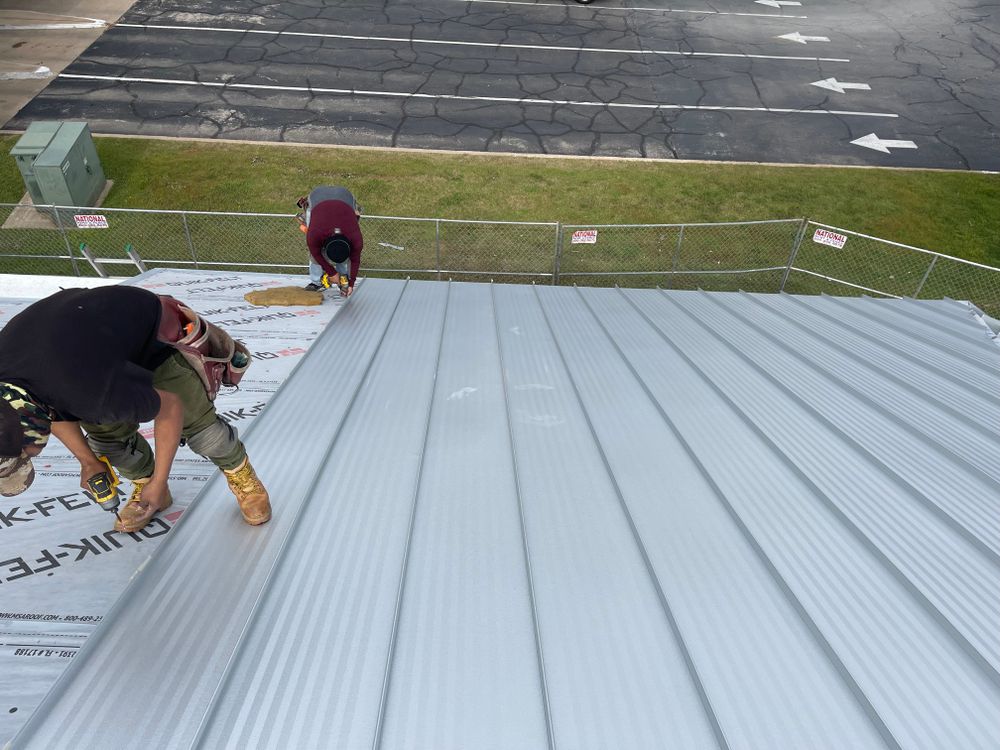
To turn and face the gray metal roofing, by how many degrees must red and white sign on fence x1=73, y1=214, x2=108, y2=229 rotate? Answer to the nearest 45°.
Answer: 0° — it already faces it

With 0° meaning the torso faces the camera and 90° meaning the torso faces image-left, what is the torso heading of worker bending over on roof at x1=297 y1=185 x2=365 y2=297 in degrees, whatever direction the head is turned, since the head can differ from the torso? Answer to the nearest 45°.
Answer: approximately 0°

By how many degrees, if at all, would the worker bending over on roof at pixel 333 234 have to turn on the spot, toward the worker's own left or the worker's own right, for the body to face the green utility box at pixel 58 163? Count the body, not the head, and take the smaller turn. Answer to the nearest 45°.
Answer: approximately 135° to the worker's own right

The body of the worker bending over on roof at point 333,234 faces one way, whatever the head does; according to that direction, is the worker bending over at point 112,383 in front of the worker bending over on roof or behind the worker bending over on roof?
in front

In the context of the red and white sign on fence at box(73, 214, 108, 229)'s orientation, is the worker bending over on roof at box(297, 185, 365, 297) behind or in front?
in front

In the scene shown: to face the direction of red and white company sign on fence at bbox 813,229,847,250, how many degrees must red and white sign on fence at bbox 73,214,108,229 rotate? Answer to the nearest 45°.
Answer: approximately 45° to its left

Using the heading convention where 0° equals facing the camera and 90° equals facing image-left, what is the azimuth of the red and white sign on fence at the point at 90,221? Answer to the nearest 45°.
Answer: approximately 0°

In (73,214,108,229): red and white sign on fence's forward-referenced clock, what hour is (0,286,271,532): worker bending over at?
The worker bending over is roughly at 12 o'clock from the red and white sign on fence.

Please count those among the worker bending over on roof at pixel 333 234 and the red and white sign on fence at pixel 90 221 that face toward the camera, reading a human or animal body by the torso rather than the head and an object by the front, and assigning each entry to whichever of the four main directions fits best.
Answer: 2

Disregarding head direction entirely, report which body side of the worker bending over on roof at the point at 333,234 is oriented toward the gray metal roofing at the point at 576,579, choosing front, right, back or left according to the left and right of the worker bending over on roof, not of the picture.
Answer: front

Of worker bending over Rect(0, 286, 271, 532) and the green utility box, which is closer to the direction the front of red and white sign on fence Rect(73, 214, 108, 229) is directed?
the worker bending over

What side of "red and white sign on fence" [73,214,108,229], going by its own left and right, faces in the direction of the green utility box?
back

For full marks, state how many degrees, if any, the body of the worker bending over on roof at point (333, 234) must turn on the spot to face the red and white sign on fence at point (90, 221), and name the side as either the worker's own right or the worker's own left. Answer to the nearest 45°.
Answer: approximately 135° to the worker's own right
